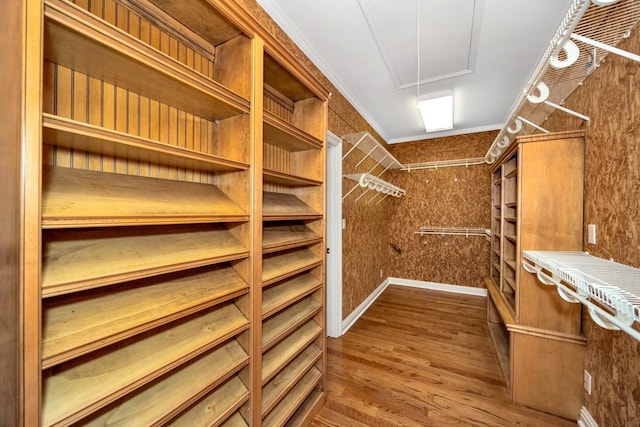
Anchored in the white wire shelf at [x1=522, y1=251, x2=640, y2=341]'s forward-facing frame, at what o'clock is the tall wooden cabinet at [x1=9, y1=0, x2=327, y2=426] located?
The tall wooden cabinet is roughly at 12 o'clock from the white wire shelf.

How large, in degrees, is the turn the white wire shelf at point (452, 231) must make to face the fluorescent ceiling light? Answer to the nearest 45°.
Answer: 0° — it already faces it

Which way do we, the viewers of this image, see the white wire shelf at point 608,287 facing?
facing the viewer and to the left of the viewer

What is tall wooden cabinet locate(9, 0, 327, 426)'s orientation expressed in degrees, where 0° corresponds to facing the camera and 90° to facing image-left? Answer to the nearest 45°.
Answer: approximately 315°

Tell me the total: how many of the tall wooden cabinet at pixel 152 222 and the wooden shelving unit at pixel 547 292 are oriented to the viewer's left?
1

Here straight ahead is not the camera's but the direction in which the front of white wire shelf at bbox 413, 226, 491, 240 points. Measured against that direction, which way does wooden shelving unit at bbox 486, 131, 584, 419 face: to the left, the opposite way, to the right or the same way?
to the right

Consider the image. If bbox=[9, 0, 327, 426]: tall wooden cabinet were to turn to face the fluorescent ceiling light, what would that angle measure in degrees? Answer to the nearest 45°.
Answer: approximately 45° to its left

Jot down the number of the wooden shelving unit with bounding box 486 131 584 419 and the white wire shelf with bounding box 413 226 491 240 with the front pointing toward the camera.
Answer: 1

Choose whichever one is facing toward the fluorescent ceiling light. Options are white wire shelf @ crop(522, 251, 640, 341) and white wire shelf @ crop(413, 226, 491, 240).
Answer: white wire shelf @ crop(413, 226, 491, 240)

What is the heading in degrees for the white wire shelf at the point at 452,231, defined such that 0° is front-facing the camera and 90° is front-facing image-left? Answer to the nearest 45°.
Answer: approximately 0°

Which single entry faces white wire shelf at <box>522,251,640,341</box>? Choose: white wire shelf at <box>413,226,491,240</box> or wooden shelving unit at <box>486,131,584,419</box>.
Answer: white wire shelf at <box>413,226,491,240</box>

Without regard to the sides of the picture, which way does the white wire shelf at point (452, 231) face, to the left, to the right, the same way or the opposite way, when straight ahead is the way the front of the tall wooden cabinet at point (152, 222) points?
to the right

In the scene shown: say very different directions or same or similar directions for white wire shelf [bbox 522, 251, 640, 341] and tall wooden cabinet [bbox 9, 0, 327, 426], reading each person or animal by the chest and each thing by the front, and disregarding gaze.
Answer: very different directions

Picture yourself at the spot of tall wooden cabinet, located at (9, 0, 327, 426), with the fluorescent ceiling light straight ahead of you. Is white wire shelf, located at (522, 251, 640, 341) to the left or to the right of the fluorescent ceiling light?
right

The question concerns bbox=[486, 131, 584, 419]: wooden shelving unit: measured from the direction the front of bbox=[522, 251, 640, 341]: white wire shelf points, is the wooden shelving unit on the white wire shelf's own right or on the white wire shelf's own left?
on the white wire shelf's own right

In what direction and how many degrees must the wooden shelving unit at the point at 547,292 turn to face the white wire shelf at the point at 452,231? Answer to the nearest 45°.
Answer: approximately 45° to its right

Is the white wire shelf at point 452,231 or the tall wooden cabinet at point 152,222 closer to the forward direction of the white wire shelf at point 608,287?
the tall wooden cabinet

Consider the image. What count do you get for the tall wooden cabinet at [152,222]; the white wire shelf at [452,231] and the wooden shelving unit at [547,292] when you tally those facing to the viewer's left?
1

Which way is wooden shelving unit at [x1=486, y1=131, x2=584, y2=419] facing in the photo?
to the viewer's left
